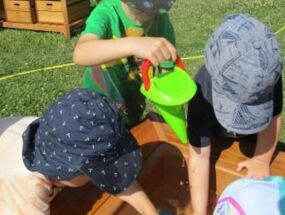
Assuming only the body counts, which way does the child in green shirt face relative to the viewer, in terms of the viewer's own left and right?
facing the viewer and to the right of the viewer

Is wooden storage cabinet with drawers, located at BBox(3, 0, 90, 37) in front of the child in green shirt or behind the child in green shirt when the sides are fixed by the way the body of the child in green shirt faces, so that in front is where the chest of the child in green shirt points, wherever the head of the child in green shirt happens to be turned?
behind

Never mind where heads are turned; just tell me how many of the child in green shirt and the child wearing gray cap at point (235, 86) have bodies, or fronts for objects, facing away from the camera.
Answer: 0

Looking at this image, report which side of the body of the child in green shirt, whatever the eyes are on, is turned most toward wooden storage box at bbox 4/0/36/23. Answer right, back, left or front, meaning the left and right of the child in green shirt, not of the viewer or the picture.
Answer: back
